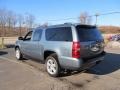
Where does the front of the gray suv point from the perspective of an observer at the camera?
facing away from the viewer and to the left of the viewer
